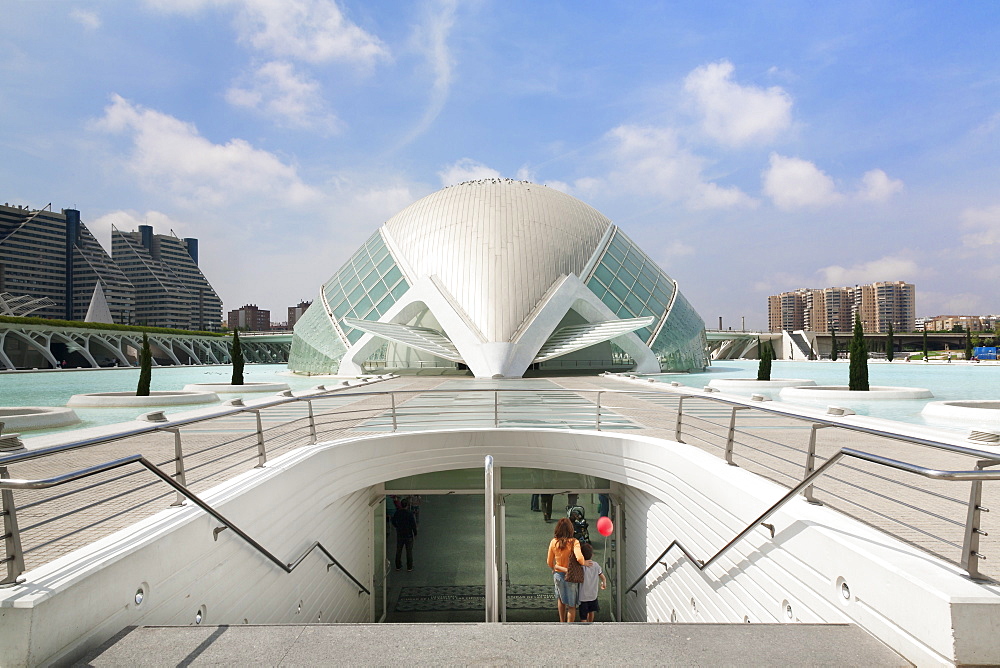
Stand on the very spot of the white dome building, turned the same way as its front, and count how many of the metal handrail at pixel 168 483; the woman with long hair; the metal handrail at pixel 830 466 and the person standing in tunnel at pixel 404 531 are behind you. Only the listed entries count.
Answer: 0

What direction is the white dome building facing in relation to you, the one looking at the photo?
facing the viewer

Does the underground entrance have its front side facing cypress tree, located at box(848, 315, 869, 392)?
no

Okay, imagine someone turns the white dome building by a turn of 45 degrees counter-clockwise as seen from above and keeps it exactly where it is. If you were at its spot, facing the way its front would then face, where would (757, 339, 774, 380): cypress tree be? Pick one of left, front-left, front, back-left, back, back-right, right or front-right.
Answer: front

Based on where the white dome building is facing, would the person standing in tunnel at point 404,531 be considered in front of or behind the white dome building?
in front

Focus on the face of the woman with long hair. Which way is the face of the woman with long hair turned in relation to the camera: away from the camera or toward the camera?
away from the camera

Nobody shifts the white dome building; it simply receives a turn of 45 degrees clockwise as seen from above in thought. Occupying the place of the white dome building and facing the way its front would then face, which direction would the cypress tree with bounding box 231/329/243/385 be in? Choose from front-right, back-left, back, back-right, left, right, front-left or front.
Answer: front

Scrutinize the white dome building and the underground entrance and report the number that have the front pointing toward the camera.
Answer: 2

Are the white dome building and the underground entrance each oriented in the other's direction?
no

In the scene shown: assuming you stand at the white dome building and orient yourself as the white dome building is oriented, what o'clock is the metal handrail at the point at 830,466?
The metal handrail is roughly at 12 o'clock from the white dome building.

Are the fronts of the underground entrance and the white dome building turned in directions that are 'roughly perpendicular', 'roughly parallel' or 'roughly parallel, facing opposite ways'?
roughly parallel

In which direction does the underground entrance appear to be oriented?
toward the camera

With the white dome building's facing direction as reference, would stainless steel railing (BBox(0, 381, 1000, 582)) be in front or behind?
in front

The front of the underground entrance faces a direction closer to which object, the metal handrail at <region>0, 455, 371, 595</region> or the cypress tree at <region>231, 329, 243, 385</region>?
the metal handrail
